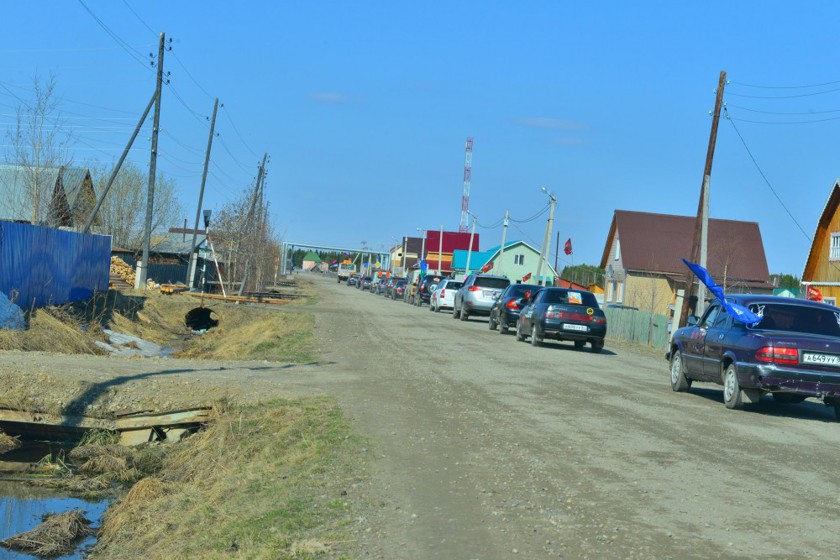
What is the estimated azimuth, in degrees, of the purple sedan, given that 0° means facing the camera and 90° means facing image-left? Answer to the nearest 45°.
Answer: approximately 135°

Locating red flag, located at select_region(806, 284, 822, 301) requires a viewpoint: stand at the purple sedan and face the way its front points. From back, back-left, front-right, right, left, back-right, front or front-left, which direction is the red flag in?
front-right

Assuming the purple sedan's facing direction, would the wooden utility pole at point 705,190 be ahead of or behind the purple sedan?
ahead

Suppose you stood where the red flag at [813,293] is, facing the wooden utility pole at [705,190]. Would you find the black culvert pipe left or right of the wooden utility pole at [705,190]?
right

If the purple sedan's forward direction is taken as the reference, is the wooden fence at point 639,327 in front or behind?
in front

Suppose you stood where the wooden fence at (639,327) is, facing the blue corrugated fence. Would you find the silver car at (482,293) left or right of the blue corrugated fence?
right

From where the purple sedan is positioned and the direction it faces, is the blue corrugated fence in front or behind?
in front
